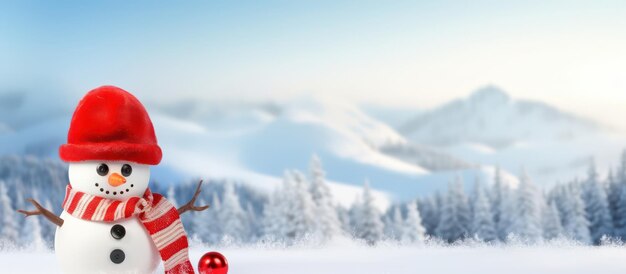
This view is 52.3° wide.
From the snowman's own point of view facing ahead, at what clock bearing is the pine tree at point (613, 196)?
The pine tree is roughly at 8 o'clock from the snowman.

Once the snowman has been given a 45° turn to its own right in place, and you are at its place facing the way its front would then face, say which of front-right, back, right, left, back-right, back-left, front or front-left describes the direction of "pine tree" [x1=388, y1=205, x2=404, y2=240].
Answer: back

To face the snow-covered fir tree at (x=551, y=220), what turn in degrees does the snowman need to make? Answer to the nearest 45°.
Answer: approximately 135° to its left

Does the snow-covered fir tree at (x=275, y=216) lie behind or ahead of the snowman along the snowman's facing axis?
behind

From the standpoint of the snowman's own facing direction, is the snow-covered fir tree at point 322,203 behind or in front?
behind

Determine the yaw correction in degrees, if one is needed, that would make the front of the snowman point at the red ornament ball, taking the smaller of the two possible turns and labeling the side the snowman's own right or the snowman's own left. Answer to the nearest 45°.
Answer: approximately 90° to the snowman's own left

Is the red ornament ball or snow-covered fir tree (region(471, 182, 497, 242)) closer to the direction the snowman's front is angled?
the red ornament ball

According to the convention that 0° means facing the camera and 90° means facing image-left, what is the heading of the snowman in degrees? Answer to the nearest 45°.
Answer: approximately 0°

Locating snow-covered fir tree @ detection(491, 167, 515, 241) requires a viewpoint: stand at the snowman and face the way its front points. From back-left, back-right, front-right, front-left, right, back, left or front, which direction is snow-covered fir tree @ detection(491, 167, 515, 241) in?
back-left

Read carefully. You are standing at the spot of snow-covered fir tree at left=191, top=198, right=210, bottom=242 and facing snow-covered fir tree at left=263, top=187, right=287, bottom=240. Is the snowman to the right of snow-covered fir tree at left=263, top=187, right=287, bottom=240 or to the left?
right

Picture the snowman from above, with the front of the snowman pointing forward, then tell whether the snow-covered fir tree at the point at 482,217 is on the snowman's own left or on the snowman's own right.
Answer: on the snowman's own left

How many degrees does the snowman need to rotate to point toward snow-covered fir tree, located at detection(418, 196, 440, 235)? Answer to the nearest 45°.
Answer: approximately 135° to its left

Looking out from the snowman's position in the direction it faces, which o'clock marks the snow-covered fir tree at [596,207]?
The snow-covered fir tree is roughly at 8 o'clock from the snowman.
